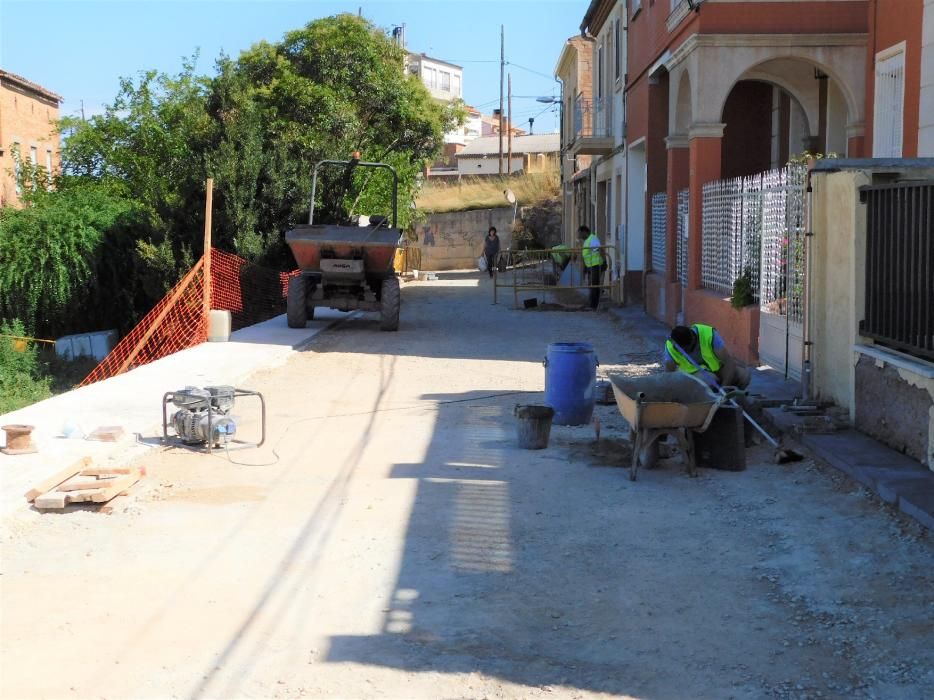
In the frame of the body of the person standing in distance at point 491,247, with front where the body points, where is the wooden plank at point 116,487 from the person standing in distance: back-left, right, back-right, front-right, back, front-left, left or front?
front

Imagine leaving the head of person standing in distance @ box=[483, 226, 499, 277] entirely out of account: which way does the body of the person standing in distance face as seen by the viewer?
toward the camera

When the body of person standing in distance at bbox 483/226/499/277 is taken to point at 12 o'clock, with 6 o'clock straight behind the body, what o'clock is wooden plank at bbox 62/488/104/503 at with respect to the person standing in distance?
The wooden plank is roughly at 12 o'clock from the person standing in distance.

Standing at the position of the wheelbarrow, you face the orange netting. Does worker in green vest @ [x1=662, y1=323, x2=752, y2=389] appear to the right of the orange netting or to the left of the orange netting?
right

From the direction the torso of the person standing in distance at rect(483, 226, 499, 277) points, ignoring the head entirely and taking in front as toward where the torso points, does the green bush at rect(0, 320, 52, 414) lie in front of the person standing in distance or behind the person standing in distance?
in front

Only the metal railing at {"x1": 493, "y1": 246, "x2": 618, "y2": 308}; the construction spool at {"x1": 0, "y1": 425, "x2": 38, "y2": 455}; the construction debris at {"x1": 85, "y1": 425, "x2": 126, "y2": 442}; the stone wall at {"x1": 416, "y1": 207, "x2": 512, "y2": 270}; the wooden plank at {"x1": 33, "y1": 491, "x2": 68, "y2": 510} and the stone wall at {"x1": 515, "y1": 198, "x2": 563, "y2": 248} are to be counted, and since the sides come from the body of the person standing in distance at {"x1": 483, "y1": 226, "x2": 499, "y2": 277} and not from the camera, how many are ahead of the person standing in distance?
4

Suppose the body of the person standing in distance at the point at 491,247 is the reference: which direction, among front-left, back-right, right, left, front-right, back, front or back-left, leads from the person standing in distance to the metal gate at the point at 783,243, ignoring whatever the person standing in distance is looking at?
front

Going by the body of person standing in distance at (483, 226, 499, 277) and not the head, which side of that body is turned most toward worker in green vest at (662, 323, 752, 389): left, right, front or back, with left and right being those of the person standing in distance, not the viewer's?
front

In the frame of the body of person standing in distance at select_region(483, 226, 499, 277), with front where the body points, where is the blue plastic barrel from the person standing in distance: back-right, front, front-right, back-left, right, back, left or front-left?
front

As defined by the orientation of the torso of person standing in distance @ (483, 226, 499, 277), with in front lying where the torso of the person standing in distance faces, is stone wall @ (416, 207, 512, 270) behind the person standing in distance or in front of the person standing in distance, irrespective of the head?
behind

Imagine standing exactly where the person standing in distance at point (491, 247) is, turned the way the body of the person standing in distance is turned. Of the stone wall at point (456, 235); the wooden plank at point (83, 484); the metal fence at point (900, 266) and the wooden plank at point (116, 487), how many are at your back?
1

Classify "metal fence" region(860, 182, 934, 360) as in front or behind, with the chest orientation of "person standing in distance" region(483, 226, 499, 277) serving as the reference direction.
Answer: in front

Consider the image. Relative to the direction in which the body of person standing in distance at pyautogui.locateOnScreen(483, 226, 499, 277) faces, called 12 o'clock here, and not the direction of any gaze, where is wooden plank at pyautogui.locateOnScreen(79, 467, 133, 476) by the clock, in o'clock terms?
The wooden plank is roughly at 12 o'clock from the person standing in distance.
